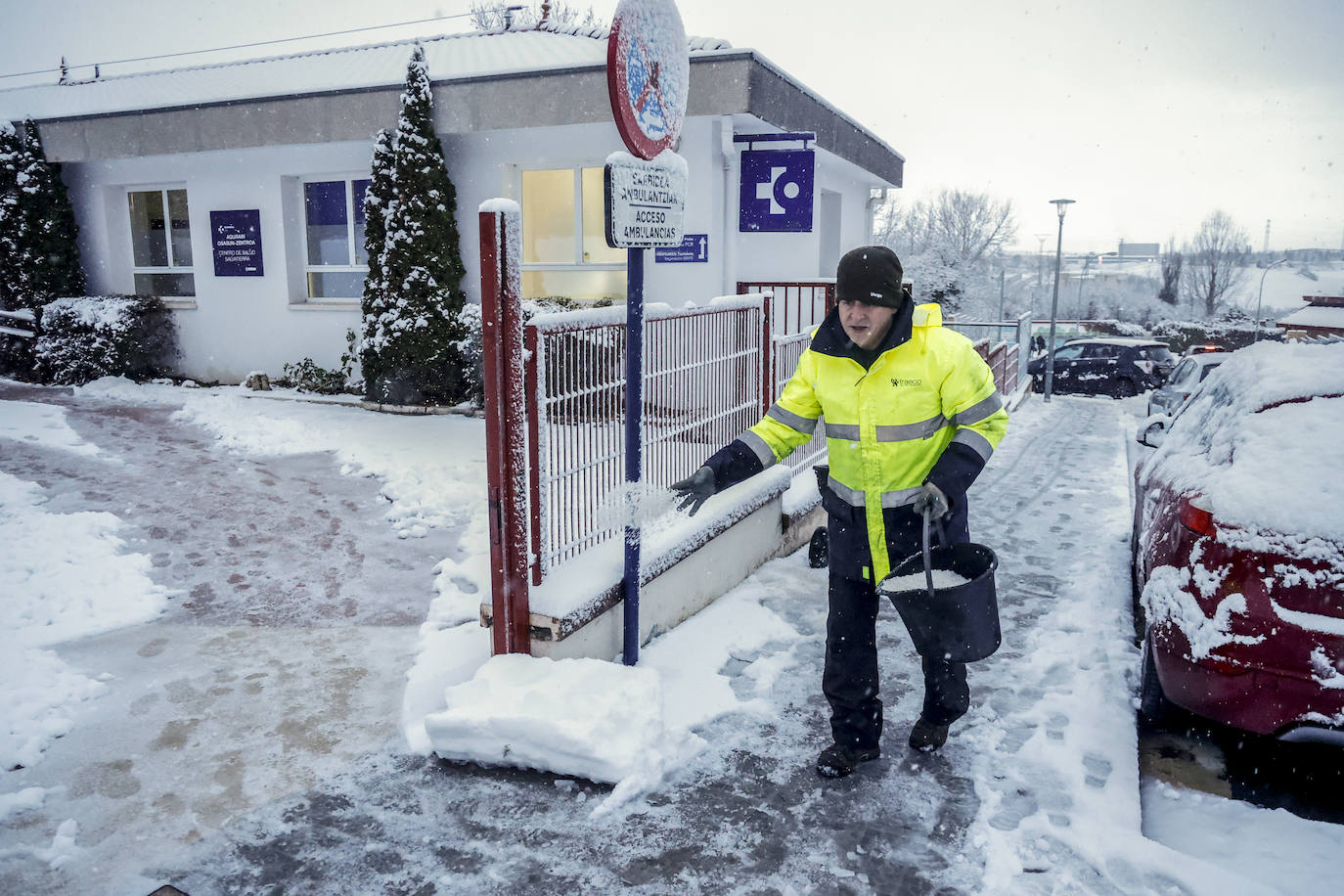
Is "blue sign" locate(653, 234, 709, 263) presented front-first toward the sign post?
yes

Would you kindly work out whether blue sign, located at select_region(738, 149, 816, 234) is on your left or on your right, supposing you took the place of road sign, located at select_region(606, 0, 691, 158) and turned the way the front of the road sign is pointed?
on your left

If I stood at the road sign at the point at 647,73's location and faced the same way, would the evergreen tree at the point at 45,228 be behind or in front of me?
behind

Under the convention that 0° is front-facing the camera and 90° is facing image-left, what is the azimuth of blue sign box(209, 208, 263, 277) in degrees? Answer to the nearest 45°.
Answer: approximately 0°

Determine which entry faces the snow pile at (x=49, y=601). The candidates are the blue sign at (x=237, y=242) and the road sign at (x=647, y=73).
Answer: the blue sign

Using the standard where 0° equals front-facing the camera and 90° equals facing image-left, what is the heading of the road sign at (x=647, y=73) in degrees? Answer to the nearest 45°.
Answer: approximately 315°

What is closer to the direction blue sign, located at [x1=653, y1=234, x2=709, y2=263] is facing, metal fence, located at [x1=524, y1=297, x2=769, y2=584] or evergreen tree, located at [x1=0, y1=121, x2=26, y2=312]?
the metal fence

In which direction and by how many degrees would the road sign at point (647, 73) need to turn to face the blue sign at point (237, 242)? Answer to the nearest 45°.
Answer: approximately 180°

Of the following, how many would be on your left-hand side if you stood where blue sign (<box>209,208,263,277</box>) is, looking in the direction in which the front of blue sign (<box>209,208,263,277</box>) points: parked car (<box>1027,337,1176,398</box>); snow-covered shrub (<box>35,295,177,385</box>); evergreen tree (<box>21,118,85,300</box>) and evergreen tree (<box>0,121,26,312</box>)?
1

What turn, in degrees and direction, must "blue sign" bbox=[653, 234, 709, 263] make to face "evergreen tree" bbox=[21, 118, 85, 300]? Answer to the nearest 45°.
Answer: approximately 90° to its right

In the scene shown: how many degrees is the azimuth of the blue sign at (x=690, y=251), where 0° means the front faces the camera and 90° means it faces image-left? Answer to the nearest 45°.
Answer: approximately 0°

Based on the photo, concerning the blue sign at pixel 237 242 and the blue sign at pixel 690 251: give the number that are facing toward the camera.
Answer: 2

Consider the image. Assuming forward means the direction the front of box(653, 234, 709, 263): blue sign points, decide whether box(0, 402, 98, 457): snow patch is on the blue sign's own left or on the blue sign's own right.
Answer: on the blue sign's own right
